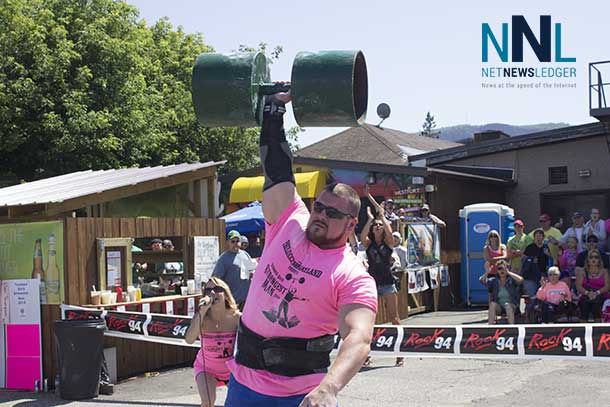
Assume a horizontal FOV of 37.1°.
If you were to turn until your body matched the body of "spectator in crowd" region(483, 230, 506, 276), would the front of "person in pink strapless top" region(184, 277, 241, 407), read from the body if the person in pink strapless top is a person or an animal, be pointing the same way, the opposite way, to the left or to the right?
the same way

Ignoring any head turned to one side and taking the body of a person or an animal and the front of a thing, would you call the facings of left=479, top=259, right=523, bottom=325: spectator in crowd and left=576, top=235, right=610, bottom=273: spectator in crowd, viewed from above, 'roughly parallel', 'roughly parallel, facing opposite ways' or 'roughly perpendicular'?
roughly parallel

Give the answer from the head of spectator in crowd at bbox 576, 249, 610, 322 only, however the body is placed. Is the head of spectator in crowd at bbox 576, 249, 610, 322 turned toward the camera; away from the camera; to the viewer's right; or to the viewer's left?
toward the camera

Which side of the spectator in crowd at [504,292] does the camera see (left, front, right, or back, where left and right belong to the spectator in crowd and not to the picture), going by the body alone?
front

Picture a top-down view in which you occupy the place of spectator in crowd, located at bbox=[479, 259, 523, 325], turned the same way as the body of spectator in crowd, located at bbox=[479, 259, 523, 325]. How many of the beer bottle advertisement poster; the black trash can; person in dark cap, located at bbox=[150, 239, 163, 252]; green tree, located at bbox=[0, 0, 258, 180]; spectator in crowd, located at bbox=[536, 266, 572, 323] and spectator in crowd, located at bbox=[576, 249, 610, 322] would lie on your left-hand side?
2

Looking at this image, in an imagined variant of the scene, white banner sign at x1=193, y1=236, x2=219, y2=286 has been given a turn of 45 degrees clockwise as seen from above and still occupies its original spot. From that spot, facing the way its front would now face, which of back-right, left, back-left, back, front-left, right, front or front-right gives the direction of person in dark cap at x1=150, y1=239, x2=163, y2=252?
right

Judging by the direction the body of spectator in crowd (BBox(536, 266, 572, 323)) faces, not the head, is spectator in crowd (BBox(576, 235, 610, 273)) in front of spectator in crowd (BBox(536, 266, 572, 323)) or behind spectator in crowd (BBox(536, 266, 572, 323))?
behind

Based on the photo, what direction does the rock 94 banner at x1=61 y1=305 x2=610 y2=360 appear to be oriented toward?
toward the camera

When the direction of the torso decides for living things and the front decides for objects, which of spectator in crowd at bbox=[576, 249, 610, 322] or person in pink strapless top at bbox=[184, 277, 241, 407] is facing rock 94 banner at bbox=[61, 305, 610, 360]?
the spectator in crowd

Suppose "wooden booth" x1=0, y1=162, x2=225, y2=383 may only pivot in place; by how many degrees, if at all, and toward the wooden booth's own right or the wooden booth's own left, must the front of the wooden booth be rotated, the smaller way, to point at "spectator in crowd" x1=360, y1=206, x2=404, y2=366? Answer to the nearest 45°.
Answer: approximately 45° to the wooden booth's own left

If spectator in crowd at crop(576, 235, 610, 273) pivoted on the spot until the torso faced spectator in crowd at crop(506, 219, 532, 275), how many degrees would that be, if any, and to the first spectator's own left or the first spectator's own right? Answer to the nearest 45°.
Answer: approximately 135° to the first spectator's own right

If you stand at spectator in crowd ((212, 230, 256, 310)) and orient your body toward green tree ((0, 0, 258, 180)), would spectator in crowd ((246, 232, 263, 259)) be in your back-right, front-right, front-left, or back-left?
front-right

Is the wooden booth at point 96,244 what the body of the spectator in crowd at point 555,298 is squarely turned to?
no

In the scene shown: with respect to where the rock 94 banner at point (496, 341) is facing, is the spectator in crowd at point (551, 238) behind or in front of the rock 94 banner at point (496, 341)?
behind

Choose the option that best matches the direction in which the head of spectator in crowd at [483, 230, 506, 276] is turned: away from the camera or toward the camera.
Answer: toward the camera

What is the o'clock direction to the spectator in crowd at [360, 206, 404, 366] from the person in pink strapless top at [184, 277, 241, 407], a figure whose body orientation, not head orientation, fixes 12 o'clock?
The spectator in crowd is roughly at 7 o'clock from the person in pink strapless top.

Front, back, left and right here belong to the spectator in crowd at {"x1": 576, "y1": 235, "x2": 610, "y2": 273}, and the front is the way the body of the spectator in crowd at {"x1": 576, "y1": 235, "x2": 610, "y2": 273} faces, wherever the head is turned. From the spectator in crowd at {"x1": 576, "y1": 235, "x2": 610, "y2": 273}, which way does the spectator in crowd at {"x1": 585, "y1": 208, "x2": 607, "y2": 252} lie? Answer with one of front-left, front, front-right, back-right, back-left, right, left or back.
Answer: back
